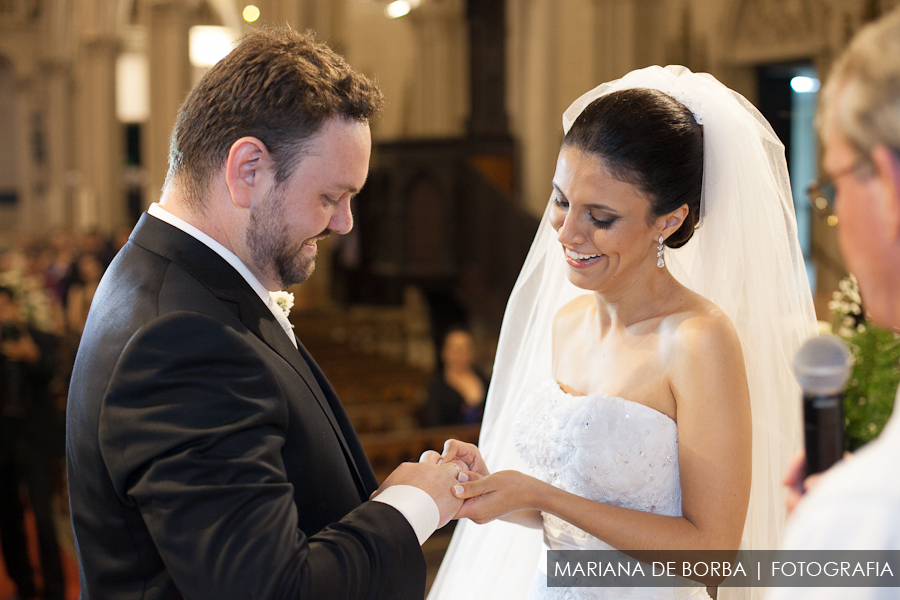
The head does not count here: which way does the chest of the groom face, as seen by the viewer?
to the viewer's right

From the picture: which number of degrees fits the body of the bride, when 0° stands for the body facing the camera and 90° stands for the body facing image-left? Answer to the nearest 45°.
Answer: approximately 45°

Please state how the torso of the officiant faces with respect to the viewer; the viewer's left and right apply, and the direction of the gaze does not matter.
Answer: facing away from the viewer and to the left of the viewer

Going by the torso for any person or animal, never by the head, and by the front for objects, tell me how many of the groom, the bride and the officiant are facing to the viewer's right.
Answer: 1

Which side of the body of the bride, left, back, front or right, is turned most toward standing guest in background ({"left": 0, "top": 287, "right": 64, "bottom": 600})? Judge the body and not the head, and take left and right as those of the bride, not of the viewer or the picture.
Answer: right

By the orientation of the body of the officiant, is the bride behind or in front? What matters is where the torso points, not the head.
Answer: in front

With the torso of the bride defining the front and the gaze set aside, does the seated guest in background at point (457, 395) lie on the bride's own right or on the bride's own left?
on the bride's own right

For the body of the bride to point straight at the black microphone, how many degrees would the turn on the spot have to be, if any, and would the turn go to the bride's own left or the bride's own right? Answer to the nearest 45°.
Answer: approximately 45° to the bride's own left

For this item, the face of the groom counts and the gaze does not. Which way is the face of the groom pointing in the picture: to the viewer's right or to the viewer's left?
to the viewer's right

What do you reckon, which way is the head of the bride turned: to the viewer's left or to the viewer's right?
to the viewer's left

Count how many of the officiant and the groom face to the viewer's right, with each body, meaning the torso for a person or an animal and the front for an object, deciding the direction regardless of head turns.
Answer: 1
